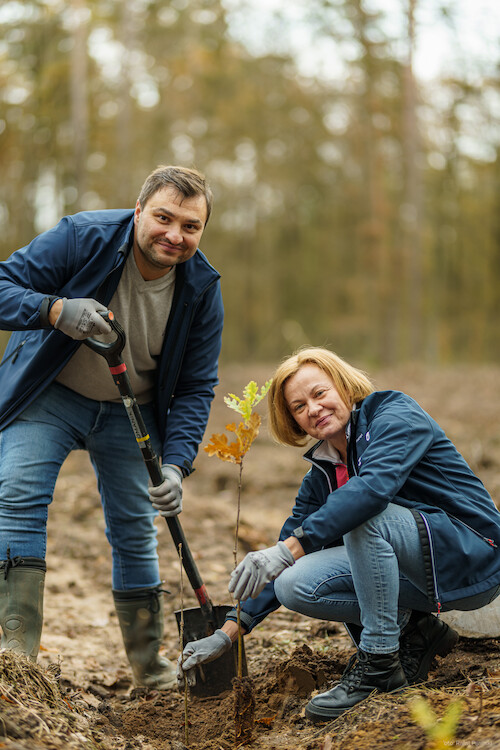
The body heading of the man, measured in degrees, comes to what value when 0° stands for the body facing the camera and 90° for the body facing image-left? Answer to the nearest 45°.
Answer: approximately 315°

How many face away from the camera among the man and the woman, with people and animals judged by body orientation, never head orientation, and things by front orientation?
0

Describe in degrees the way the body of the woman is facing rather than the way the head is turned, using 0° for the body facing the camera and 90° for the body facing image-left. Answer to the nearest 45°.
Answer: approximately 45°
